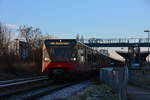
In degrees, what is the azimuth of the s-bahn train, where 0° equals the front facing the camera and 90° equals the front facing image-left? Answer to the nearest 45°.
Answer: approximately 45°
